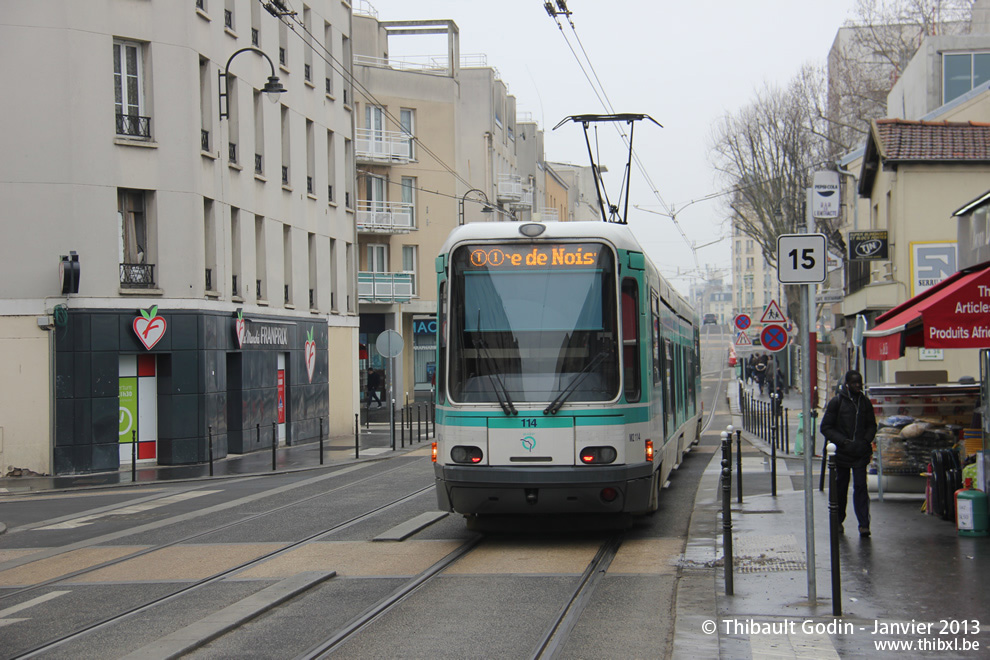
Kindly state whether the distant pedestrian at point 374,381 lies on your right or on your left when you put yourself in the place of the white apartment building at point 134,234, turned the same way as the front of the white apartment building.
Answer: on your left

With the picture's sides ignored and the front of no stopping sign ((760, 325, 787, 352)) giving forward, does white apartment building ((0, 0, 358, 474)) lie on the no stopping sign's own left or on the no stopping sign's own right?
on the no stopping sign's own right

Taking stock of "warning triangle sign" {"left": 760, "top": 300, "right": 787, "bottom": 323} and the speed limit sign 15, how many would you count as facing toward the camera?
2

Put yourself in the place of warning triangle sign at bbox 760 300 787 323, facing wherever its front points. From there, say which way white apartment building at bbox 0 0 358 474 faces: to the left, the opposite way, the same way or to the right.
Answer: to the left

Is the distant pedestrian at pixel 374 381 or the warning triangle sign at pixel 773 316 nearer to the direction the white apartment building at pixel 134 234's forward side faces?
the warning triangle sign

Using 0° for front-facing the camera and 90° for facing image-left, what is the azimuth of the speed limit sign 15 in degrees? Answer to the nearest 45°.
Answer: approximately 0°

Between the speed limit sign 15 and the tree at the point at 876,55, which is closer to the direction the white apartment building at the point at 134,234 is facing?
the speed limit sign 15

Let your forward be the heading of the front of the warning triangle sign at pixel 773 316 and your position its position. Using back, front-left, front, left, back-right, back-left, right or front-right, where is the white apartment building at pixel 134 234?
right
